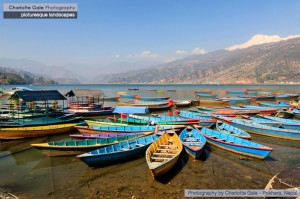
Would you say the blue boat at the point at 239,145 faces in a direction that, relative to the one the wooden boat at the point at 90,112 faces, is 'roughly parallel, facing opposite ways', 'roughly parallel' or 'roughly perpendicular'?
roughly perpendicular

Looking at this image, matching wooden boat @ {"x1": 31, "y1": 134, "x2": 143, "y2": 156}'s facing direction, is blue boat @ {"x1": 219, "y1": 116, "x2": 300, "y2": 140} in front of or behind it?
behind

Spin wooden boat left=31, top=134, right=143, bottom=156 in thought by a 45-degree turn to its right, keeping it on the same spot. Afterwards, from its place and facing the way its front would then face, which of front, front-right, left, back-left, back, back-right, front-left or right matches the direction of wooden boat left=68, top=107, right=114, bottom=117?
right

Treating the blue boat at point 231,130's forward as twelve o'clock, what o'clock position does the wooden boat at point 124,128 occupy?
The wooden boat is roughly at 4 o'clock from the blue boat.

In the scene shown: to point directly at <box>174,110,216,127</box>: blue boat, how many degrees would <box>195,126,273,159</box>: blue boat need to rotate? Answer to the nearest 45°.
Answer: approximately 135° to its left

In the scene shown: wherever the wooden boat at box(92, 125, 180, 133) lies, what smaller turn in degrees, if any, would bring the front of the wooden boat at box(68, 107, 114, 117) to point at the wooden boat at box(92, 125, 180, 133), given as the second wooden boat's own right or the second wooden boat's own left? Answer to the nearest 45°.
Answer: approximately 90° to the second wooden boat's own left

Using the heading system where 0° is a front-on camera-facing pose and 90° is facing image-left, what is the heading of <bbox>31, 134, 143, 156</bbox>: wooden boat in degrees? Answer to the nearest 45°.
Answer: approximately 45°
